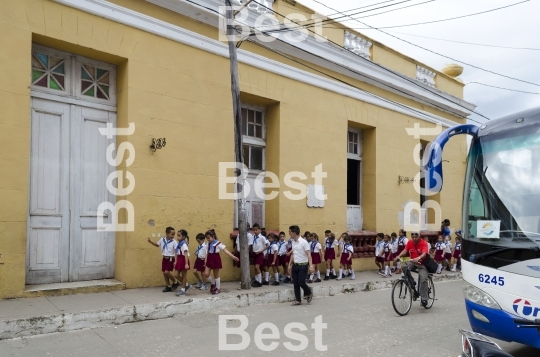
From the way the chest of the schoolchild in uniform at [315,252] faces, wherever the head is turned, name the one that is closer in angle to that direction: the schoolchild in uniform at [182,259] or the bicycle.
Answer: the schoolchild in uniform

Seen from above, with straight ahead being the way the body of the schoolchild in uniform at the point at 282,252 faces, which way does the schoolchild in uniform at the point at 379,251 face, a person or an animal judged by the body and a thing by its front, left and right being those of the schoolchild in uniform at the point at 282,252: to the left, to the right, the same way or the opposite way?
the same way

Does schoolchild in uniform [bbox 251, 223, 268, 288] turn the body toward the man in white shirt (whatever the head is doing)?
no

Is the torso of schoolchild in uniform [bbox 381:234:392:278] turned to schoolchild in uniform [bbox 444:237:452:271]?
no

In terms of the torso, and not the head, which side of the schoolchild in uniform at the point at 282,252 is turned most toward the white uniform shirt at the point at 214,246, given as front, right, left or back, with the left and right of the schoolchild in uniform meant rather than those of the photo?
front

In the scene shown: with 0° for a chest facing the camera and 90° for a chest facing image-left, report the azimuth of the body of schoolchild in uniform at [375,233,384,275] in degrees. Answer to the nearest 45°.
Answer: approximately 45°

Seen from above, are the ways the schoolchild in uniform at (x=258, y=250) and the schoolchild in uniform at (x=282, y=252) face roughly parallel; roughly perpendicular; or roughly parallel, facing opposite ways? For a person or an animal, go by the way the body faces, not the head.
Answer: roughly parallel

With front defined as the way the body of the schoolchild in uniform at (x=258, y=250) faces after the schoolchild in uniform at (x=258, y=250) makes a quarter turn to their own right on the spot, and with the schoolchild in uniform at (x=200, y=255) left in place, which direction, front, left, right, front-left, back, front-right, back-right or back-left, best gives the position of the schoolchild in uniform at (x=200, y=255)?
left

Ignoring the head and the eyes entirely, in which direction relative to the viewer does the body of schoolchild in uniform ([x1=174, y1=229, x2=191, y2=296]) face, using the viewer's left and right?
facing the viewer and to the left of the viewer

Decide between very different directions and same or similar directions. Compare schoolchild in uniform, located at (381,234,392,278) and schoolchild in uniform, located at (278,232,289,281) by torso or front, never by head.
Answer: same or similar directions

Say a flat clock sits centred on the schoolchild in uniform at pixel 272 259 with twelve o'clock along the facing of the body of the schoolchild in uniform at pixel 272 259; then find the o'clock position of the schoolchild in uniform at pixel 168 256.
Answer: the schoolchild in uniform at pixel 168 256 is roughly at 12 o'clock from the schoolchild in uniform at pixel 272 259.

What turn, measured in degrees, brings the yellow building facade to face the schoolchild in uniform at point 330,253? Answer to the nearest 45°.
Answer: approximately 90° to its left

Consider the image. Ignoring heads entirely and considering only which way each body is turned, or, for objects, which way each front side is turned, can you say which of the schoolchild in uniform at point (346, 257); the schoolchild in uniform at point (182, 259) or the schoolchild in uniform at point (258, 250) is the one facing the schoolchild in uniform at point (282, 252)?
the schoolchild in uniform at point (346, 257)

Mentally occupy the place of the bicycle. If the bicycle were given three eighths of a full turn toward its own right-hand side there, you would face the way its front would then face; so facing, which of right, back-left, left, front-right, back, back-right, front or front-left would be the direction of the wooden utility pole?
left

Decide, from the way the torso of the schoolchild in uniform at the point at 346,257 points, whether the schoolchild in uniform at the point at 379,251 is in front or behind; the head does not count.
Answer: behind

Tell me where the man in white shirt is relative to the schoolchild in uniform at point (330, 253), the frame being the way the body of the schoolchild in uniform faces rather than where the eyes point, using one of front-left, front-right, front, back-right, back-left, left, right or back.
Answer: front-left
